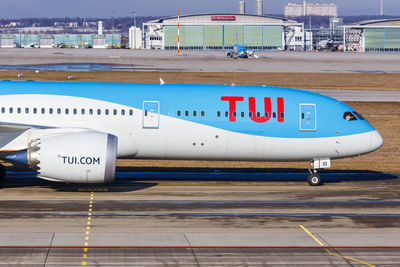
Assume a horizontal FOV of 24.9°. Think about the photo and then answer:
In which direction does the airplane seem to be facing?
to the viewer's right
